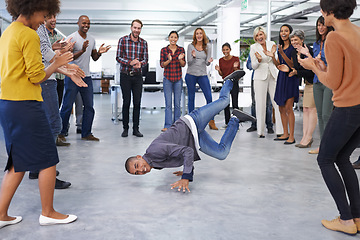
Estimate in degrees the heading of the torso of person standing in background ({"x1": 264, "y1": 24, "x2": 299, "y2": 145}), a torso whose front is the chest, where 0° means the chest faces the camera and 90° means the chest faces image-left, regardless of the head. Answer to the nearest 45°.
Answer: approximately 45°

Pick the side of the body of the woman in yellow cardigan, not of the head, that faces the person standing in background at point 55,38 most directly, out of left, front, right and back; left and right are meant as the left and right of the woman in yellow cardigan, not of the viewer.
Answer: left

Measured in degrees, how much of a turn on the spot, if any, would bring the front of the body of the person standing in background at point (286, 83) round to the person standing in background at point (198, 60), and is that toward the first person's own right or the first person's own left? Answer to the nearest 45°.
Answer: approximately 90° to the first person's own right

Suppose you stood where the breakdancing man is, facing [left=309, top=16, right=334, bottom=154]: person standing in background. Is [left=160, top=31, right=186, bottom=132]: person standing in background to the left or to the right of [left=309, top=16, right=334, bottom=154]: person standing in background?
left

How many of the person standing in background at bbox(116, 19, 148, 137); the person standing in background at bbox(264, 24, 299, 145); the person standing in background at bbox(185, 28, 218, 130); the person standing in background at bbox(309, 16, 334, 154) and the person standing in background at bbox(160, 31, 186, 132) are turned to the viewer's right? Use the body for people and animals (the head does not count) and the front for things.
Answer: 0

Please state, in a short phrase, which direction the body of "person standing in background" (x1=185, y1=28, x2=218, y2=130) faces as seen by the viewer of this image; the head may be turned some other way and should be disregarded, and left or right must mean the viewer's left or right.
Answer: facing the viewer

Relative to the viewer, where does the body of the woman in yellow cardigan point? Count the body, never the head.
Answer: to the viewer's right

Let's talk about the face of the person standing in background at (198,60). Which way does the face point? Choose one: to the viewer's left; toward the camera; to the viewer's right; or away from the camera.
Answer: toward the camera

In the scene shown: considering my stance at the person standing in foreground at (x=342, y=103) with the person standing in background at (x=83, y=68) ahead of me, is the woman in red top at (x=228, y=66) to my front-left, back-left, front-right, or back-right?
front-right

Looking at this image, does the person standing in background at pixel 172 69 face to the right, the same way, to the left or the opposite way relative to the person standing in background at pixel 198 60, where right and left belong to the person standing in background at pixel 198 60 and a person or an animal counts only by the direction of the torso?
the same way

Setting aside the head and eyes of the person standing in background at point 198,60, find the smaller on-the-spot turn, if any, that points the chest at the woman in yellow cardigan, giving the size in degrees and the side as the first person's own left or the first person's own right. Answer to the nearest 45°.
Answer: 0° — they already face them

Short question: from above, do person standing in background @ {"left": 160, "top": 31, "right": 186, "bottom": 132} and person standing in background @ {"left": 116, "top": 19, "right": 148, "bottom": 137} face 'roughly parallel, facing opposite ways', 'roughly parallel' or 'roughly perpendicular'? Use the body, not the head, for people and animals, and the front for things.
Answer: roughly parallel

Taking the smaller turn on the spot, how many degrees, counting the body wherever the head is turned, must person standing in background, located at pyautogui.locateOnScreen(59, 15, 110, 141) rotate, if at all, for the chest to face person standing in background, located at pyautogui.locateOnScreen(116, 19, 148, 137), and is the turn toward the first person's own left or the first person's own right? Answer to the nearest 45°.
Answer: approximately 90° to the first person's own left

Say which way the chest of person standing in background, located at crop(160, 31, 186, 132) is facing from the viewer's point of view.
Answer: toward the camera

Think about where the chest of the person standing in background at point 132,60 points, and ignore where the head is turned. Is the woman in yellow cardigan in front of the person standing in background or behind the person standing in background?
in front

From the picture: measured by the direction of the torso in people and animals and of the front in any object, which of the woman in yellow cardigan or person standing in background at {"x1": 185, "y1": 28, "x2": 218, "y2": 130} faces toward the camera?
the person standing in background
